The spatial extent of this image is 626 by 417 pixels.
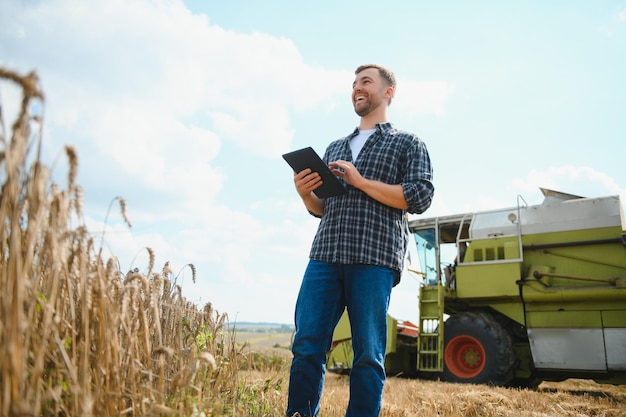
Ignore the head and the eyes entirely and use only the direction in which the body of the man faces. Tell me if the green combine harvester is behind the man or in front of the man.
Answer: behind

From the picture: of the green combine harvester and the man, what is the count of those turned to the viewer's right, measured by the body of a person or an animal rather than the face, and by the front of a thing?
0

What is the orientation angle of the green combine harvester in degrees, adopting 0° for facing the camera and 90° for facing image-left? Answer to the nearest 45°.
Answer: approximately 90°

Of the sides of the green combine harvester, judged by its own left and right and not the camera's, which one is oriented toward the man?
left
